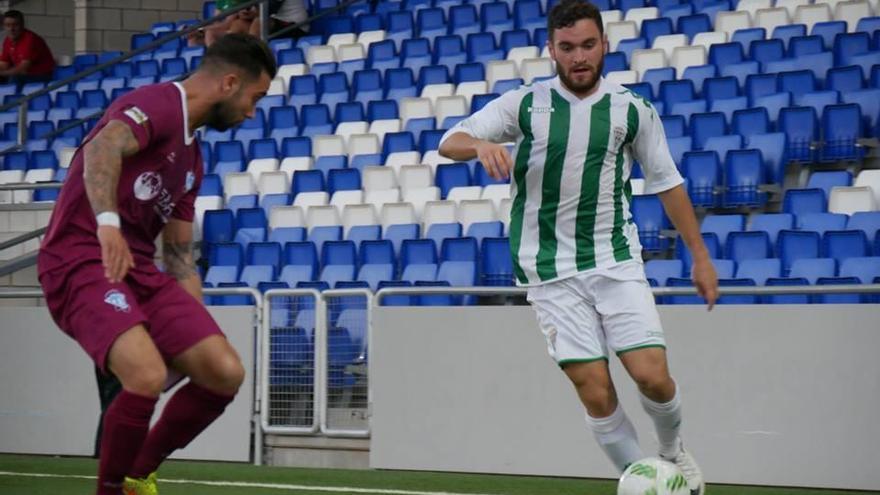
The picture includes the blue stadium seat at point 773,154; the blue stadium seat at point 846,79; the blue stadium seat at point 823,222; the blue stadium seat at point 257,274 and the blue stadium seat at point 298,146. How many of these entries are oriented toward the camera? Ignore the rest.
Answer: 5

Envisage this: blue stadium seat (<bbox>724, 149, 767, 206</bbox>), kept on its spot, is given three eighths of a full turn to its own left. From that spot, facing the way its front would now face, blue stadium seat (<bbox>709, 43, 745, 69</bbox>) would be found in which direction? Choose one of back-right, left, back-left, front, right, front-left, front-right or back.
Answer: front-left

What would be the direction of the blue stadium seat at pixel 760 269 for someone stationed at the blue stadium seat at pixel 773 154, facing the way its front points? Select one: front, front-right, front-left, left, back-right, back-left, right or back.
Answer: front

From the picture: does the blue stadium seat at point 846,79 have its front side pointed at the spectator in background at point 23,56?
no

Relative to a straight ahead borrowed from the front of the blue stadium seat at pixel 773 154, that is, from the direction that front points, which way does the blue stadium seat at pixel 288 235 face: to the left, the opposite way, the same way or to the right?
the same way

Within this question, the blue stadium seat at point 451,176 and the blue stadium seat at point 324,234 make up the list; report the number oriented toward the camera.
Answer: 2

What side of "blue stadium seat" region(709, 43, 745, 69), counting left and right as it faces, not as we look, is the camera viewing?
front

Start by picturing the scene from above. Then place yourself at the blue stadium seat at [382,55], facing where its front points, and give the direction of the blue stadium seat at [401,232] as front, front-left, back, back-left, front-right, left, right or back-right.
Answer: front

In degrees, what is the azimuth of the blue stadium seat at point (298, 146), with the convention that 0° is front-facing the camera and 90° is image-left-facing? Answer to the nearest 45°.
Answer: approximately 0°

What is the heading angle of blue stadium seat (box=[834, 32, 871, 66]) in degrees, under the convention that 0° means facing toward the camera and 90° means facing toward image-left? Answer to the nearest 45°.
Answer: approximately 0°

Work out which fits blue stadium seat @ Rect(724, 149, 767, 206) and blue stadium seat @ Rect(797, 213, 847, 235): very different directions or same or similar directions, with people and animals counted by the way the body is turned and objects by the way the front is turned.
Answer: same or similar directions

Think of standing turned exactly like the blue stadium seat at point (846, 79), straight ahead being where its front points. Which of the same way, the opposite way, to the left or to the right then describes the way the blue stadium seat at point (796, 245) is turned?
the same way

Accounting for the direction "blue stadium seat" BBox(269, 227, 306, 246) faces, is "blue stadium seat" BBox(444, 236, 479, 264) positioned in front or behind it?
in front

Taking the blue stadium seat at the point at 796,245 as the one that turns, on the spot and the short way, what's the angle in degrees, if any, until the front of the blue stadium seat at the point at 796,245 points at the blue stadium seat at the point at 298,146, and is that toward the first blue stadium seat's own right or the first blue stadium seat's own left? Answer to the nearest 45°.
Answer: approximately 135° to the first blue stadium seat's own right

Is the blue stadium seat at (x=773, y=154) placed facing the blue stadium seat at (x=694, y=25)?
no

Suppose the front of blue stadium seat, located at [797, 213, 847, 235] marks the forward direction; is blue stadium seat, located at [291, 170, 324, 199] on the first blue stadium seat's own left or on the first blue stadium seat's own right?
on the first blue stadium seat's own right

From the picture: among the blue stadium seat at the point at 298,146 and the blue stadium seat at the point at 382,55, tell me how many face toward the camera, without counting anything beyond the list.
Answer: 2

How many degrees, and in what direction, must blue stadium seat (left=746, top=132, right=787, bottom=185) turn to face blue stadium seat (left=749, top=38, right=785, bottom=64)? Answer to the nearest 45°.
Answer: approximately 180°

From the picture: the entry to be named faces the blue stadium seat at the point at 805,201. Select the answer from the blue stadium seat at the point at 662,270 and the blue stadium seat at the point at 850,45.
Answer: the blue stadium seat at the point at 850,45

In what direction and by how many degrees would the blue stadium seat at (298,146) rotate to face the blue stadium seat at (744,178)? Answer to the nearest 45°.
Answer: approximately 45° to its left

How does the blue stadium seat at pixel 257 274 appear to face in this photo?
toward the camera
